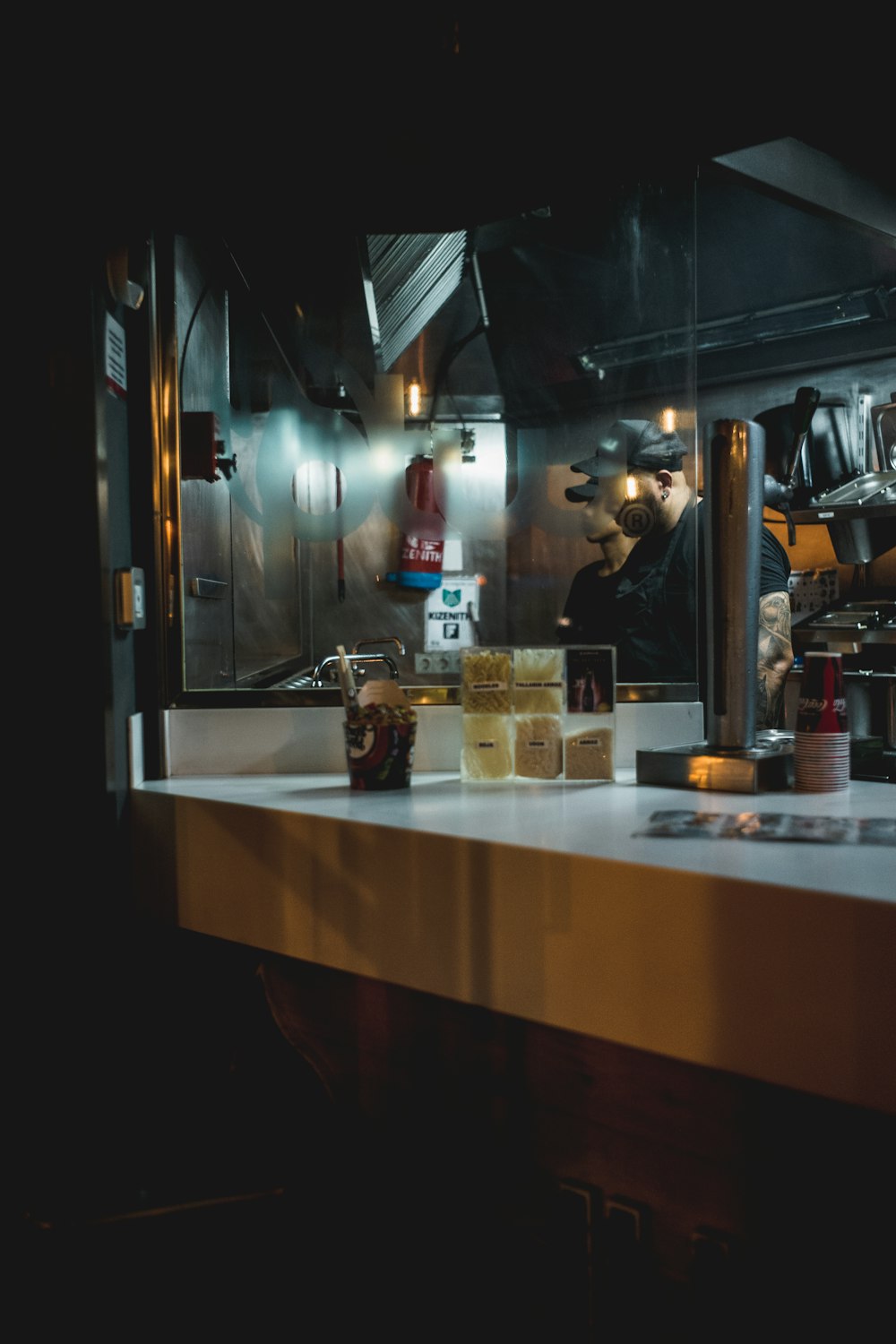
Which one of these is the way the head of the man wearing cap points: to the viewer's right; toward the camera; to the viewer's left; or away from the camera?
to the viewer's left

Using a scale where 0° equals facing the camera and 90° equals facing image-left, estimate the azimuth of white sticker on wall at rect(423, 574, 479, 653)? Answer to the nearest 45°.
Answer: approximately 0°

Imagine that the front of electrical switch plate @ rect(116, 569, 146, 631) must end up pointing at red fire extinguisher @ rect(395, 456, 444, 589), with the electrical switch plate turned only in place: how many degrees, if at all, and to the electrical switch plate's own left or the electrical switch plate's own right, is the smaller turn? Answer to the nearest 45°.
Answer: approximately 90° to the electrical switch plate's own left

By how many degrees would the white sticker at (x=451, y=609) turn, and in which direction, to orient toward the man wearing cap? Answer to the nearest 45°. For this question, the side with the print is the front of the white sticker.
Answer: approximately 45° to its left

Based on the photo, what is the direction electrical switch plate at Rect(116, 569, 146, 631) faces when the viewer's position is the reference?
facing the viewer and to the right of the viewer

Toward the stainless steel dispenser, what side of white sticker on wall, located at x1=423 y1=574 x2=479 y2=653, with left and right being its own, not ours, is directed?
front

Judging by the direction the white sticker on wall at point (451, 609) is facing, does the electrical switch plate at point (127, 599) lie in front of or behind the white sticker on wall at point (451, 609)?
in front

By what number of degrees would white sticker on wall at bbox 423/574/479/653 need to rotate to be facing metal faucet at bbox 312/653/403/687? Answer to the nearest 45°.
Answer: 0° — it already faces it

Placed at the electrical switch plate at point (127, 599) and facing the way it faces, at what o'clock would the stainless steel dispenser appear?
The stainless steel dispenser is roughly at 11 o'clock from the electrical switch plate.

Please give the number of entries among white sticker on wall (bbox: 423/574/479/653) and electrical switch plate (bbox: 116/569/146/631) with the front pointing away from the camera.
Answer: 0
